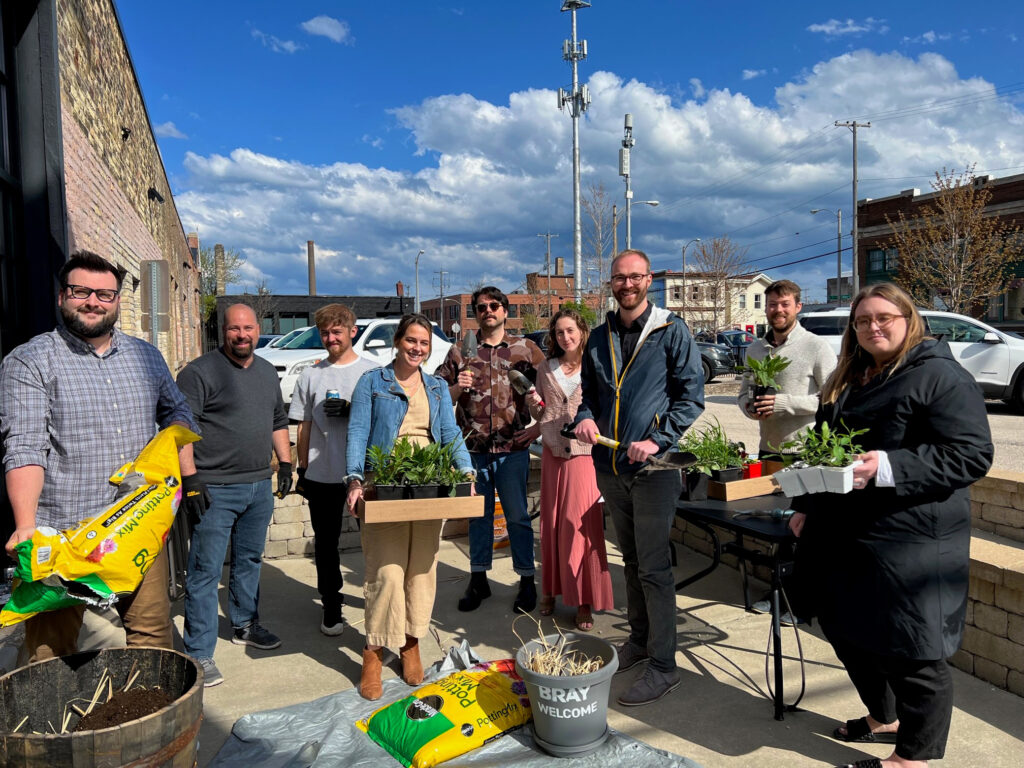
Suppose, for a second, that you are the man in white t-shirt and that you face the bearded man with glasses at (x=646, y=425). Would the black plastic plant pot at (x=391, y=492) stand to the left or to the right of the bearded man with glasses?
right

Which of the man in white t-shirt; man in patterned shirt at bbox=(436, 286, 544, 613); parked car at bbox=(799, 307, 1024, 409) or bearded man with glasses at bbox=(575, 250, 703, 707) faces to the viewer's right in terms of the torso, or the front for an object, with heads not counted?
the parked car

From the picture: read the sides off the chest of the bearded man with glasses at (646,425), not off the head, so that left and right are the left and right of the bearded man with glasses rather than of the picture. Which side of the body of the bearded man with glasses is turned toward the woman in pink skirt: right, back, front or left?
right

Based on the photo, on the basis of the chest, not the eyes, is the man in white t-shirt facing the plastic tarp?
yes

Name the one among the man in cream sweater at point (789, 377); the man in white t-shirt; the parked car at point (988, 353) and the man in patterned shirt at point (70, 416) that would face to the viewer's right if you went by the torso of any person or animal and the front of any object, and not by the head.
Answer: the parked car

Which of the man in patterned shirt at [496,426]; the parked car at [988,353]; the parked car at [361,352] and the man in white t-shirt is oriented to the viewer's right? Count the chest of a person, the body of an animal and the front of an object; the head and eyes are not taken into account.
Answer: the parked car at [988,353]

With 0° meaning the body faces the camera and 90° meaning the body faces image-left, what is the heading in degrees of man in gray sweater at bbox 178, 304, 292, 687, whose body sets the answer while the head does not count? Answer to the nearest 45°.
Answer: approximately 315°

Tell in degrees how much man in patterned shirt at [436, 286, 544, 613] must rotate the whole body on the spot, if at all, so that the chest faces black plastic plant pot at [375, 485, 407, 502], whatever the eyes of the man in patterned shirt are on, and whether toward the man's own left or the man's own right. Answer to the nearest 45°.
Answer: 0° — they already face it

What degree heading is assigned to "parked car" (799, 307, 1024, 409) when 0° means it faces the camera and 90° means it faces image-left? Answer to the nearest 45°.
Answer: approximately 270°

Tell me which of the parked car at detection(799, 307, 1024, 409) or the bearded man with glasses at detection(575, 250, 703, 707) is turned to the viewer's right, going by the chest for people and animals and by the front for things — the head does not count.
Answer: the parked car
